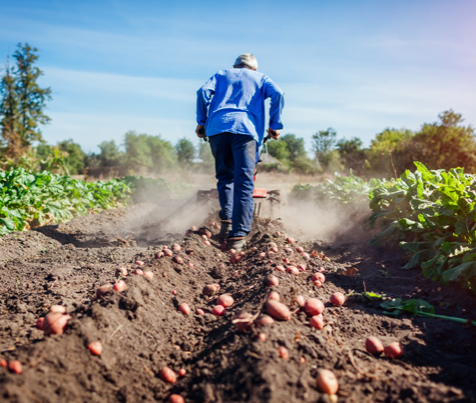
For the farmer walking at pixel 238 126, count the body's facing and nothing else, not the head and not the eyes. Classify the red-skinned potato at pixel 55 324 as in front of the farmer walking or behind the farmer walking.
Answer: behind

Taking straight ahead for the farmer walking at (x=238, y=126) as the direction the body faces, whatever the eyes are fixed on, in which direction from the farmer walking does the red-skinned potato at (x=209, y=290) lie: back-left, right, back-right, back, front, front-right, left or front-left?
back

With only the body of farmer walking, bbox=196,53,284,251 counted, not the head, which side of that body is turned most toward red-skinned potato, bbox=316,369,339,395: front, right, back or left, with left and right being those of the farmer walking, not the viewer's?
back

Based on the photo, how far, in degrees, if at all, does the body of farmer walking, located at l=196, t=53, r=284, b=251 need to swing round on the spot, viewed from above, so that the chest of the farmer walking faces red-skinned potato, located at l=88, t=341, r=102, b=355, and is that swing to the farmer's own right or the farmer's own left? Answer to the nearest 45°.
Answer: approximately 180°

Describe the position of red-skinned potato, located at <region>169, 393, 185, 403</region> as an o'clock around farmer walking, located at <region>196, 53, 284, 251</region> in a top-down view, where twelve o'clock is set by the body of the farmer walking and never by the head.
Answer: The red-skinned potato is roughly at 6 o'clock from the farmer walking.

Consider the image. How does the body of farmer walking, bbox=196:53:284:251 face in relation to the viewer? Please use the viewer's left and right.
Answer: facing away from the viewer

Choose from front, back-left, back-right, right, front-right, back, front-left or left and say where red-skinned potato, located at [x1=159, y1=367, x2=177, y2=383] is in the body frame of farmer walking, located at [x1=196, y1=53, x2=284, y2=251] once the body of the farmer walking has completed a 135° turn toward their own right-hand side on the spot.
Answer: front-right

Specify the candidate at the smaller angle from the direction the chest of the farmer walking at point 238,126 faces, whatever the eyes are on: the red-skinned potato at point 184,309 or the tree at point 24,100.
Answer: the tree
